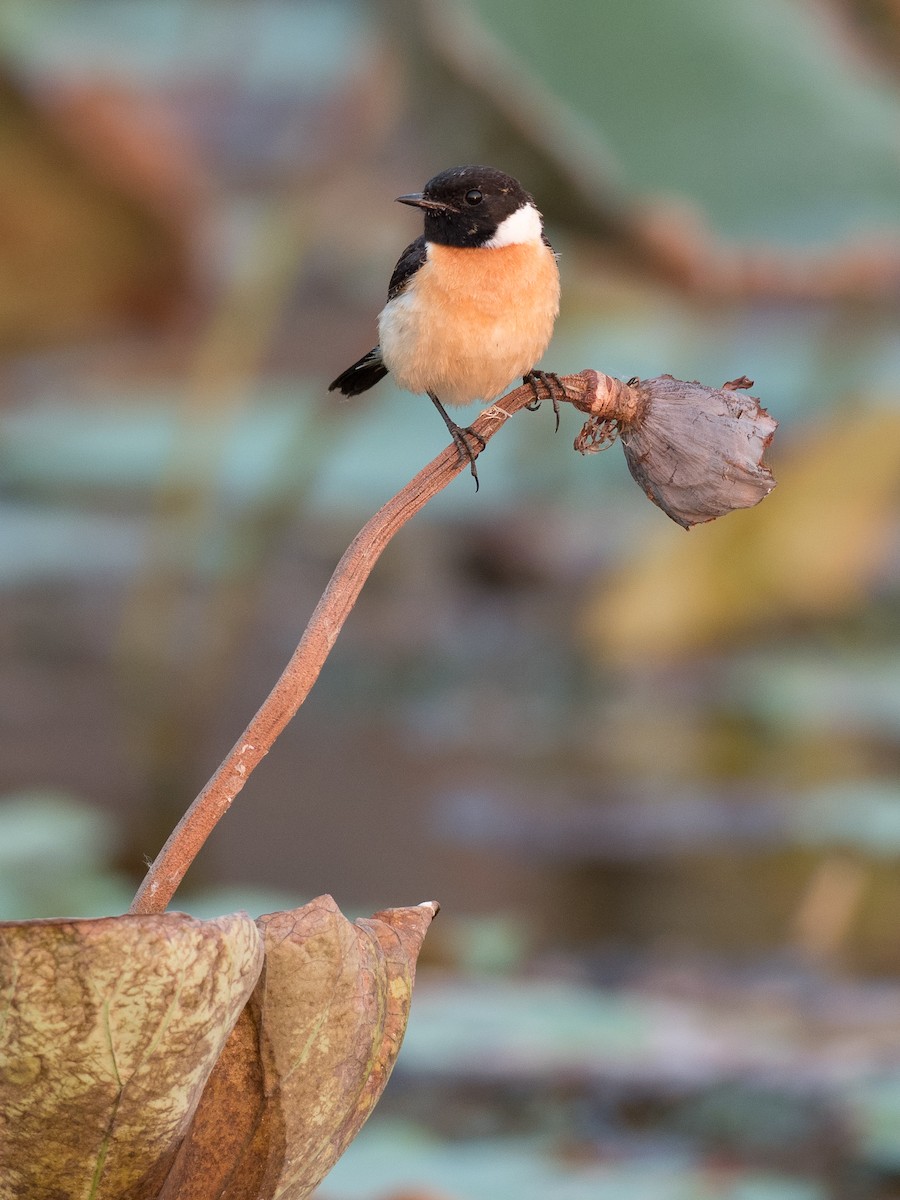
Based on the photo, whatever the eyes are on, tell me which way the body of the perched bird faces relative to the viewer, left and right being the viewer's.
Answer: facing the viewer and to the right of the viewer
